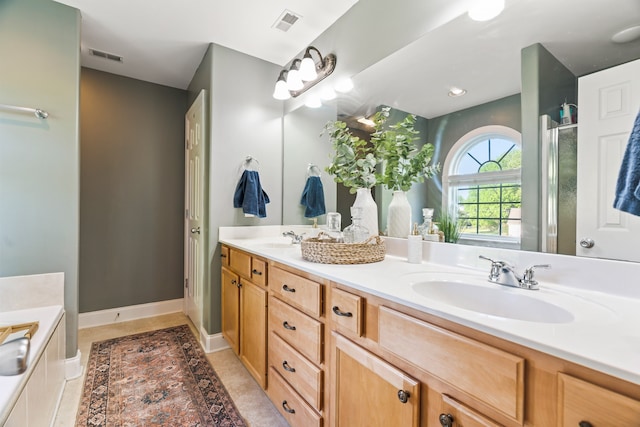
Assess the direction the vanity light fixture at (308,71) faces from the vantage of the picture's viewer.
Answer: facing the viewer and to the left of the viewer

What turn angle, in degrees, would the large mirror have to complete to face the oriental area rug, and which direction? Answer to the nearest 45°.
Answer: approximately 45° to its right

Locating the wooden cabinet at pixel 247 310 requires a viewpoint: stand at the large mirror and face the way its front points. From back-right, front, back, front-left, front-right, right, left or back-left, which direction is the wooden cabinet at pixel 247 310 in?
front-right

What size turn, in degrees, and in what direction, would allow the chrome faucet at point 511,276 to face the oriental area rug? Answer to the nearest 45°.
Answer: approximately 45° to its right

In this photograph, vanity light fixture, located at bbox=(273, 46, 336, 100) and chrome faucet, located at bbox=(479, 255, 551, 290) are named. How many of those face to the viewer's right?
0

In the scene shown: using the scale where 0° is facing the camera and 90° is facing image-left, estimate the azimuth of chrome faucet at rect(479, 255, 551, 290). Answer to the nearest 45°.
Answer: approximately 45°

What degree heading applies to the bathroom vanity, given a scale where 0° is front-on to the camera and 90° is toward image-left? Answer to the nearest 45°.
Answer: approximately 45°
